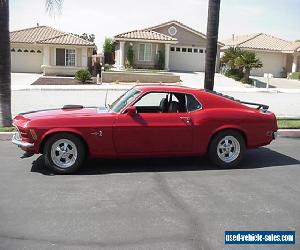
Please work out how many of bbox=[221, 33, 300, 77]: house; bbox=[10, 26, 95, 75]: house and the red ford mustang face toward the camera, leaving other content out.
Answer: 2

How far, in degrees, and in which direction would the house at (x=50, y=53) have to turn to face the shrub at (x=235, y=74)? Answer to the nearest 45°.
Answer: approximately 90° to its left

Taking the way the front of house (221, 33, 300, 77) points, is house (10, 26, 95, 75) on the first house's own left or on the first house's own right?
on the first house's own right

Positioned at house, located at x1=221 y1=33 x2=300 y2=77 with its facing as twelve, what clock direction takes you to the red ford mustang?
The red ford mustang is roughly at 12 o'clock from the house.

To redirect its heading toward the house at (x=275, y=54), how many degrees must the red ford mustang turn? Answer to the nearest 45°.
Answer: approximately 90° to its right

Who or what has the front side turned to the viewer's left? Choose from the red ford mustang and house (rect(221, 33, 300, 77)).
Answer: the red ford mustang

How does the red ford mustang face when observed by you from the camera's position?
facing to the left of the viewer

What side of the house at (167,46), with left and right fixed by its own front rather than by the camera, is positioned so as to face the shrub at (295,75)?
left
